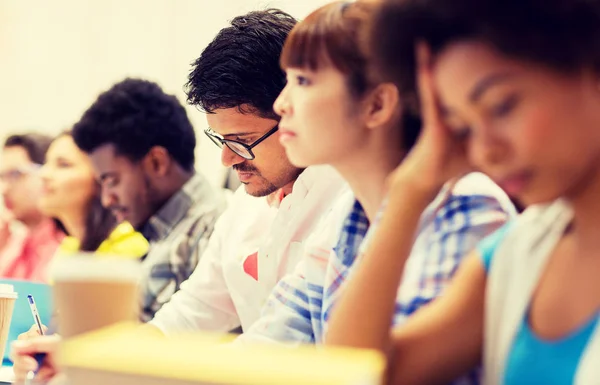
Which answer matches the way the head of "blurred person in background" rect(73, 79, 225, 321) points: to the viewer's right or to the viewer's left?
to the viewer's left

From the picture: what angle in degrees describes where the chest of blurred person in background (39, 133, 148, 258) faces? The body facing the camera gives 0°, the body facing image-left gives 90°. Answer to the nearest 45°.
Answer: approximately 45°

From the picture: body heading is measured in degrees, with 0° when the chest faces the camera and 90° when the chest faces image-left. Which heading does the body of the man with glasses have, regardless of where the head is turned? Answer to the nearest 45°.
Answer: approximately 45°

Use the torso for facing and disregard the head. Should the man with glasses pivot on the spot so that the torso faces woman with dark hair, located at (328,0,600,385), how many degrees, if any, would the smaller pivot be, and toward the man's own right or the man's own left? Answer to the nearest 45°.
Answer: approximately 45° to the man's own left

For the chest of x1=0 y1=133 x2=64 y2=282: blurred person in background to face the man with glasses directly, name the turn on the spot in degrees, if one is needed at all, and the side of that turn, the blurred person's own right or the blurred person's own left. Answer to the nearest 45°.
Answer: approximately 45° to the blurred person's own left

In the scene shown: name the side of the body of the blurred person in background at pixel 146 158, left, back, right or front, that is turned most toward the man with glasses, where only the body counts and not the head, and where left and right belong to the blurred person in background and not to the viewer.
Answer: left

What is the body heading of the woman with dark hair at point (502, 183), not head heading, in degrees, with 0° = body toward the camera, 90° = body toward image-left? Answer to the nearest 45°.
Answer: approximately 45°

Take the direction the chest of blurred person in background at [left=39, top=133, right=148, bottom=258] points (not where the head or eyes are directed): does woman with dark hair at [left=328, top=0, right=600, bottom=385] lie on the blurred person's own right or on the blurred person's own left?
on the blurred person's own left

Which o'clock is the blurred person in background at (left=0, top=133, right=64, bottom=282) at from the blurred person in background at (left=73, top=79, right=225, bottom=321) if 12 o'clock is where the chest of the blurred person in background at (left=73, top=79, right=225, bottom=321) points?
the blurred person in background at (left=0, top=133, right=64, bottom=282) is roughly at 2 o'clock from the blurred person in background at (left=73, top=79, right=225, bottom=321).

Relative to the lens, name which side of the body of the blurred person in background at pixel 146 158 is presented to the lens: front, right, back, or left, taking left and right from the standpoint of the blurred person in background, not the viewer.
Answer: left

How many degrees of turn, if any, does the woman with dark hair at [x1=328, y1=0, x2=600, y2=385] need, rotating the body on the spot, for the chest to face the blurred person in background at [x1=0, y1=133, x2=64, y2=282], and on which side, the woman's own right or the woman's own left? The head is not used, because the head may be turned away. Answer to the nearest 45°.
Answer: approximately 90° to the woman's own right

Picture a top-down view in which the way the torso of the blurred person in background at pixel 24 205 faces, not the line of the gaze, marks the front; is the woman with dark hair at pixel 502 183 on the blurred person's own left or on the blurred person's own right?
on the blurred person's own left
